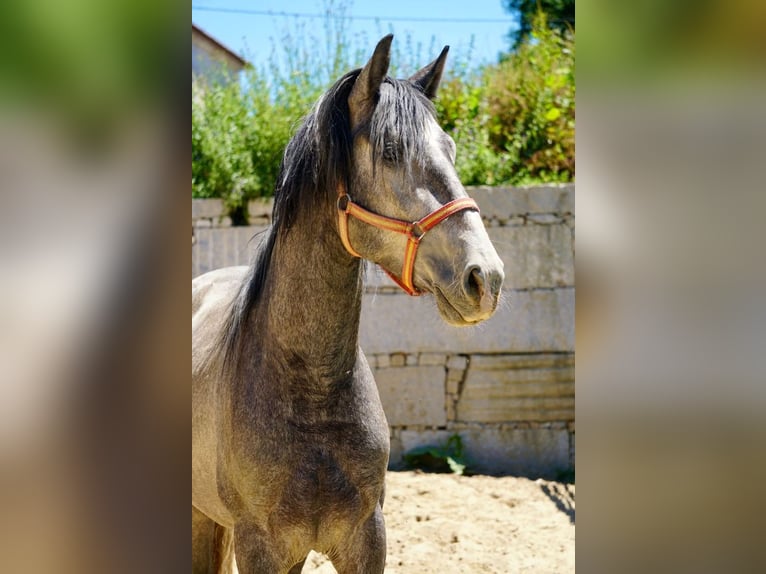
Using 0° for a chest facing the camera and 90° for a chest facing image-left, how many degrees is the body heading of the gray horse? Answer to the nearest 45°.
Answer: approximately 315°

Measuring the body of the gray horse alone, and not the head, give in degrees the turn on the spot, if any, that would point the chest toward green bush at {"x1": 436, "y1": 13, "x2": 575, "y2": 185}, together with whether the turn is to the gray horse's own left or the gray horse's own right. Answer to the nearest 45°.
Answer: approximately 135° to the gray horse's own left

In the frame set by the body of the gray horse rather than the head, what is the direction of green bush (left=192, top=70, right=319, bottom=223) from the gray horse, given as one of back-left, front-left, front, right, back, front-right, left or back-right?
back-left

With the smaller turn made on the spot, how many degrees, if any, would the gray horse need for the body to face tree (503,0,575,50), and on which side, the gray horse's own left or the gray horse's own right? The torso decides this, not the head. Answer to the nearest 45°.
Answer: approximately 135° to the gray horse's own left

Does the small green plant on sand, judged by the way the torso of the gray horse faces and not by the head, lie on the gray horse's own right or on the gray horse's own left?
on the gray horse's own left
